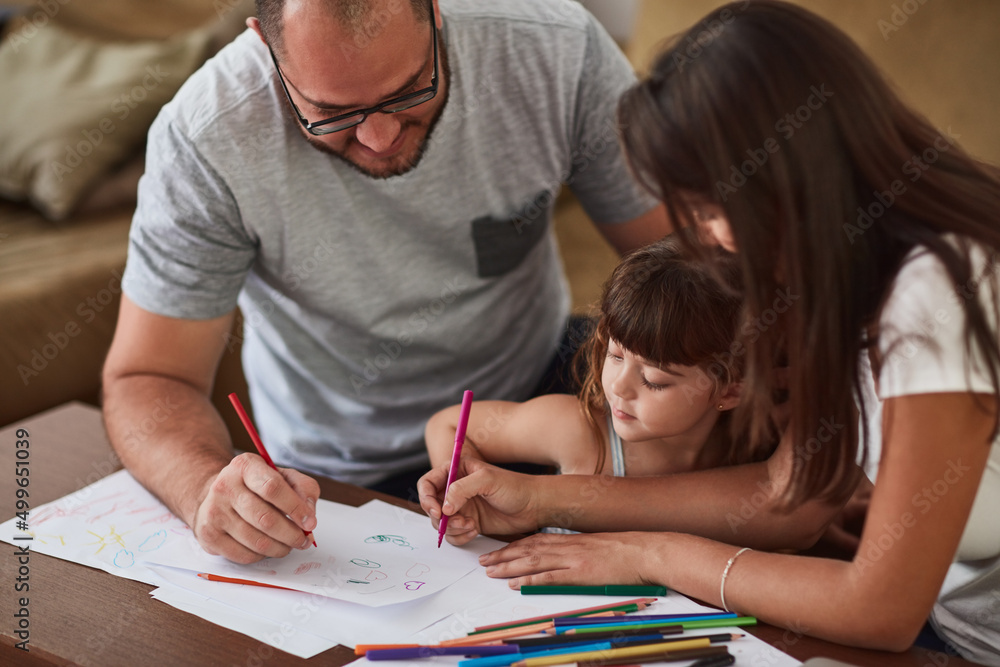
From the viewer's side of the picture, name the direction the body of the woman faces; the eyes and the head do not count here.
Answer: to the viewer's left

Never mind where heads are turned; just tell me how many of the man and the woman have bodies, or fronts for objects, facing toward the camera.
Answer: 1

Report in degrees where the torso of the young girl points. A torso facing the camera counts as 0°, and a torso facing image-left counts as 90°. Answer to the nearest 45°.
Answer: approximately 45°

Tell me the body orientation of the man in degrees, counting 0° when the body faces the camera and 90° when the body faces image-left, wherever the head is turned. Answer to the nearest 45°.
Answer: approximately 0°

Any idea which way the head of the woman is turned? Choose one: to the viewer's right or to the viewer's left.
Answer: to the viewer's left

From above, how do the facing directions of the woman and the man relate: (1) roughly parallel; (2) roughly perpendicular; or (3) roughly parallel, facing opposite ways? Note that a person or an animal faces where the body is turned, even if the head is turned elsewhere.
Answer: roughly perpendicular

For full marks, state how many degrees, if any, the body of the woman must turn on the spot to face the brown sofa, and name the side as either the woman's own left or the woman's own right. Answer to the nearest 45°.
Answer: approximately 45° to the woman's own right
